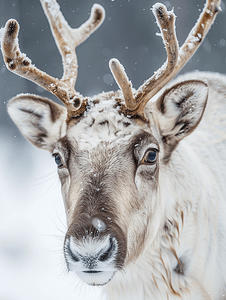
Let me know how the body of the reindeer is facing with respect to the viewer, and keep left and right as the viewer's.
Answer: facing the viewer and to the left of the viewer
